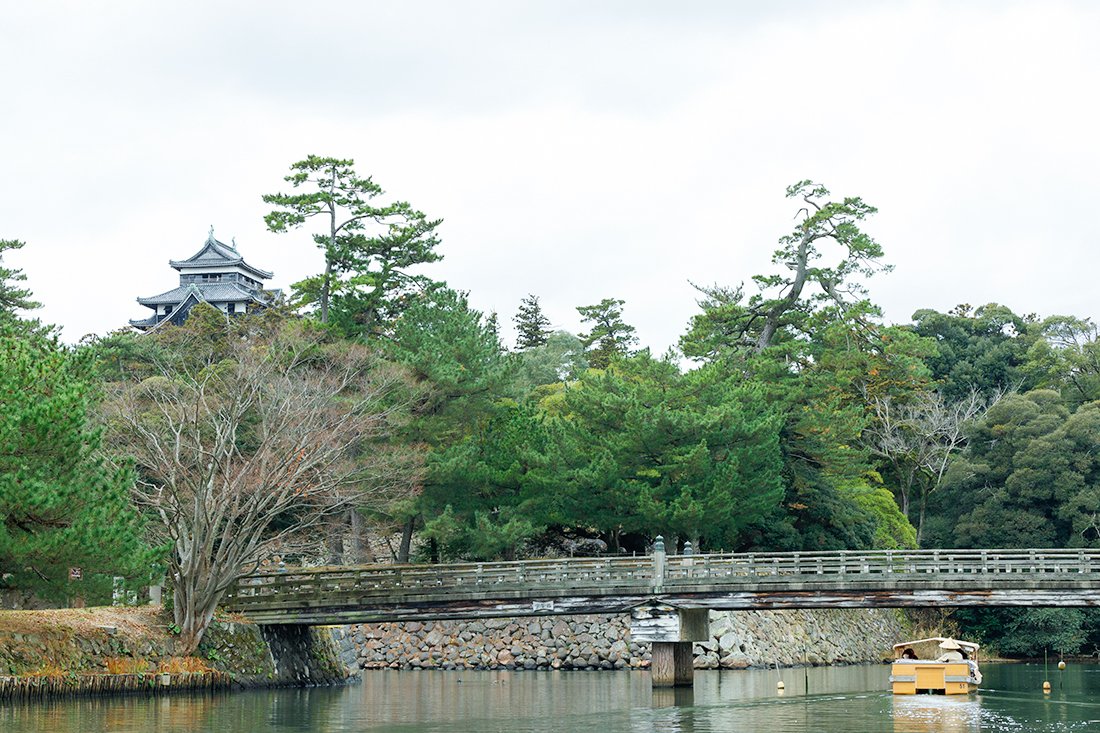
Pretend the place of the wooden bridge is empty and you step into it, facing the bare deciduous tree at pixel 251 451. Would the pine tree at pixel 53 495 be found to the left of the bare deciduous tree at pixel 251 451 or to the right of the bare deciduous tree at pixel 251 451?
left

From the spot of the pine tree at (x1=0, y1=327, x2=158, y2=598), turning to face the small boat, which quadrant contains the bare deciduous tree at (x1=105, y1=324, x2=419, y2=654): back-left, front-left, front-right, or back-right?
front-left

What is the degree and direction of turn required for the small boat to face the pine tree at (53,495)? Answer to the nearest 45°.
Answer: approximately 135° to its left

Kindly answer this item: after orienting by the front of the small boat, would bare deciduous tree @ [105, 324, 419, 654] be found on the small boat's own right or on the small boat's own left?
on the small boat's own left

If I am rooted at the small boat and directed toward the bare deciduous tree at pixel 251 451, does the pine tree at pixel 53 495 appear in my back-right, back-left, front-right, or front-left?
front-left

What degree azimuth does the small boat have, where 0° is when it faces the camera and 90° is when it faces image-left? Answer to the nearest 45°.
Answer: approximately 180°
